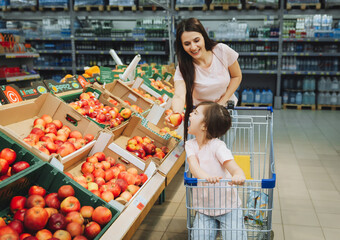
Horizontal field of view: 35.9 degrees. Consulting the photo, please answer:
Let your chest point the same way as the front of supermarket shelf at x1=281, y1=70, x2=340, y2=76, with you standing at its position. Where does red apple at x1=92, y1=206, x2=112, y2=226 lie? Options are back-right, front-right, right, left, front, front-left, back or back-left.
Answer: front

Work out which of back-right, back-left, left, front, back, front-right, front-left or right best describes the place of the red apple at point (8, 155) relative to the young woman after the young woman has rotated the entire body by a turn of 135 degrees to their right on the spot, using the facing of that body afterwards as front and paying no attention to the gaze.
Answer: left

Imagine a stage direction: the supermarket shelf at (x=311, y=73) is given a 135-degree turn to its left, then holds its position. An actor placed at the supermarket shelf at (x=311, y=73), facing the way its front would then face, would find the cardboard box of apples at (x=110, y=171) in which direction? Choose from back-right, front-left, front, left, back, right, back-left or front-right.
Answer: back-right

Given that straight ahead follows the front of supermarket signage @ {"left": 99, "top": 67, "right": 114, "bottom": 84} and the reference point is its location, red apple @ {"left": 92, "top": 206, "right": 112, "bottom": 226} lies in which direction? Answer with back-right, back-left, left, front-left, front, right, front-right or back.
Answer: front

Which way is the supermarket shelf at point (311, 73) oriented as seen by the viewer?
toward the camera

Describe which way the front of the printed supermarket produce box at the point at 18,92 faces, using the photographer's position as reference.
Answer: facing the viewer and to the right of the viewer

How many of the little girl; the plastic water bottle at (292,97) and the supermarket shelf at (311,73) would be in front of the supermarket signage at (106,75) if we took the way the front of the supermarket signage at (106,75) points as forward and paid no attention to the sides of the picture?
1

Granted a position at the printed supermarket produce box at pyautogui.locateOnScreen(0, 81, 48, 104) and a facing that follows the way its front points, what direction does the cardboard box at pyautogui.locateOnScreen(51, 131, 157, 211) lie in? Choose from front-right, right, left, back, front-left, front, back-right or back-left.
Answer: front

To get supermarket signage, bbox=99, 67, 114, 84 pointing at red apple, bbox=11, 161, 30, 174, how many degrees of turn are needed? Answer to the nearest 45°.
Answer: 0° — it already faces it

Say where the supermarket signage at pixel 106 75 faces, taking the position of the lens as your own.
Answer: facing the viewer

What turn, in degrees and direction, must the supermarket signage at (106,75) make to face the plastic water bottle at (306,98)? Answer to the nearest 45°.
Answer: approximately 135° to its left
